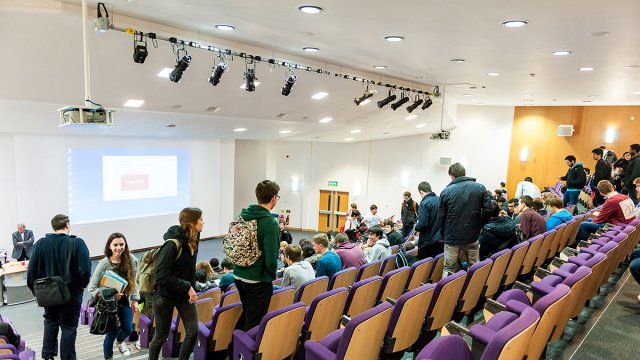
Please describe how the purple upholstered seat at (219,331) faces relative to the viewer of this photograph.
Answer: facing away from the viewer and to the left of the viewer

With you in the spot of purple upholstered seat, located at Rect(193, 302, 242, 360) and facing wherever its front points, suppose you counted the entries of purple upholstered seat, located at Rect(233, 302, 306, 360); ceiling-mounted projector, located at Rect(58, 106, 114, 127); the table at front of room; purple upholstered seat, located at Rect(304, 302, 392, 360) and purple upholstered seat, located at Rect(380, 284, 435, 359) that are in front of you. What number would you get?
2

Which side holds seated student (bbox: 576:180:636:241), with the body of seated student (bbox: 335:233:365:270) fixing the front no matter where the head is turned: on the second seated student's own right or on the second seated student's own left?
on the second seated student's own right

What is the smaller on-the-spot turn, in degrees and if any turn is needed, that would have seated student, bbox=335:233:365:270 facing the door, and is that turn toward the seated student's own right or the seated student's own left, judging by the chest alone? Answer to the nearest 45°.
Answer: approximately 45° to the seated student's own right

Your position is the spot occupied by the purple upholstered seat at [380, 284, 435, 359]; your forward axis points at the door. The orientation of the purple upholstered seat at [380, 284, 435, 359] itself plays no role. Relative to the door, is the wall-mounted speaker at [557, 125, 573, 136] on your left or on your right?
right

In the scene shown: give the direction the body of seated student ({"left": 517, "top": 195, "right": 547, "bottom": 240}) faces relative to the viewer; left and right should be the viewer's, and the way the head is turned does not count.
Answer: facing away from the viewer and to the left of the viewer

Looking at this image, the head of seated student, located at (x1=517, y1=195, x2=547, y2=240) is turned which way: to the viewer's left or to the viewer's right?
to the viewer's left

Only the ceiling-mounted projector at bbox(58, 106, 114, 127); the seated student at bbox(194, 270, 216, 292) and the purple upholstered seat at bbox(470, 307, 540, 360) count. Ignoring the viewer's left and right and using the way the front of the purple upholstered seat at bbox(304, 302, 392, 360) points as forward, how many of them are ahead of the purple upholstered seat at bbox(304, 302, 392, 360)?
2

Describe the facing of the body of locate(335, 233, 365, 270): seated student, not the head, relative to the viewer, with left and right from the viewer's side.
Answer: facing away from the viewer and to the left of the viewer

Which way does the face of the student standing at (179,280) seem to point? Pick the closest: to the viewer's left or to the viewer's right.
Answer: to the viewer's right

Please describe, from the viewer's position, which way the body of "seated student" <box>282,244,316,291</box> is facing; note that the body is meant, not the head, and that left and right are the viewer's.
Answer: facing away from the viewer and to the left of the viewer

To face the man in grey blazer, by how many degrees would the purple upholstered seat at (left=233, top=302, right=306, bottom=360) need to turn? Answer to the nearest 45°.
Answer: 0° — it already faces them

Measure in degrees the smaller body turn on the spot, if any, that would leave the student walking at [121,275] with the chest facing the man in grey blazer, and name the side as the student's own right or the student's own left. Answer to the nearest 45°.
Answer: approximately 180°

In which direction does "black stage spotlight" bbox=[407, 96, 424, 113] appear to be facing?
to the viewer's left
